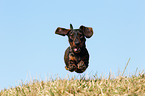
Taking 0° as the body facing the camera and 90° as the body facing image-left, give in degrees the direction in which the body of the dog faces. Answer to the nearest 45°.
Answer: approximately 0°
